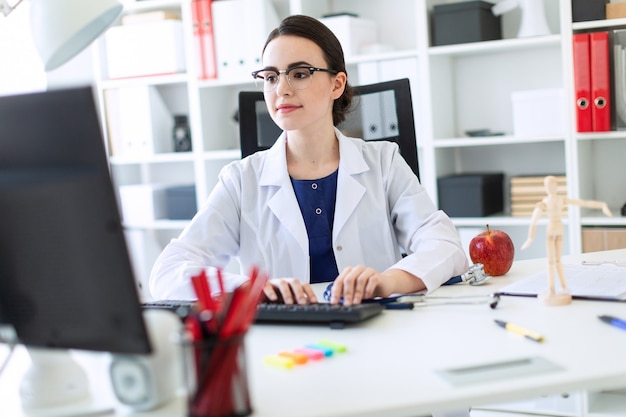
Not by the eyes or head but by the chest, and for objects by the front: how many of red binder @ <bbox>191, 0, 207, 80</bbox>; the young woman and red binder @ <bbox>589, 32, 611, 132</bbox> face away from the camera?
0

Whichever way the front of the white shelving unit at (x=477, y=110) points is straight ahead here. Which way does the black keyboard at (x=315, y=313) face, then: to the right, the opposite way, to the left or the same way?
the opposite way

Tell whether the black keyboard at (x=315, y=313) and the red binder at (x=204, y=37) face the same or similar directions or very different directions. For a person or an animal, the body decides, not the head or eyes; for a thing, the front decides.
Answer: very different directions

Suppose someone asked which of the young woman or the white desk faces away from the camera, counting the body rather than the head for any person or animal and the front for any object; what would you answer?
the white desk

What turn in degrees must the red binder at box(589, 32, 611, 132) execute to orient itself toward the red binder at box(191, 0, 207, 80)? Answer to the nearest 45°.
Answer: approximately 90° to its right

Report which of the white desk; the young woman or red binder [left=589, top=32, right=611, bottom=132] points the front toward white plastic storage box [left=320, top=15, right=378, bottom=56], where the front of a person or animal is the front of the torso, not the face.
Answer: the white desk

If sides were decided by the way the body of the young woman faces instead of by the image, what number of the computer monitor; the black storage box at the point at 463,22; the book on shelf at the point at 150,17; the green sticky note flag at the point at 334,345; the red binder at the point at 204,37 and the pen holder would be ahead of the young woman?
3

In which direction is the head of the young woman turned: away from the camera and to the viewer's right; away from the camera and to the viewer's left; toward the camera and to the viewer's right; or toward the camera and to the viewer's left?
toward the camera and to the viewer's left

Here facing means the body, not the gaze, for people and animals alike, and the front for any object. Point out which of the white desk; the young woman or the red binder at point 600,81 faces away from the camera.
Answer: the white desk

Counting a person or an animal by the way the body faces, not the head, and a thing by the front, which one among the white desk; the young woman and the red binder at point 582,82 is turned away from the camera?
the white desk

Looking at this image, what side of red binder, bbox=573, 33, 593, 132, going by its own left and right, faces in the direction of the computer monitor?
front

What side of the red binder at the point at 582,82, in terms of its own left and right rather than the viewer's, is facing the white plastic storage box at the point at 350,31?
right

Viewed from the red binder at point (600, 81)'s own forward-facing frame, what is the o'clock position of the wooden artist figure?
The wooden artist figure is roughly at 12 o'clock from the red binder.

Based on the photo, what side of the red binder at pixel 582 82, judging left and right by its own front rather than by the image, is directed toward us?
front

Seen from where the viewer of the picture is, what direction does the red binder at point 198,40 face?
facing the viewer

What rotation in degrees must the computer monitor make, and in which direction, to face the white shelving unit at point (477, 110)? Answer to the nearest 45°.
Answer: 0° — it already faces it

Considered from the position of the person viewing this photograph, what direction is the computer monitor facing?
facing away from the viewer and to the right of the viewer

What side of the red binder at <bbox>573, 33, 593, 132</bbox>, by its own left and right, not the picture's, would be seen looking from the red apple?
front

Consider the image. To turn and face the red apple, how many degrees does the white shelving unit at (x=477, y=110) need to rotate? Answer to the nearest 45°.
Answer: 0° — it already faces it
